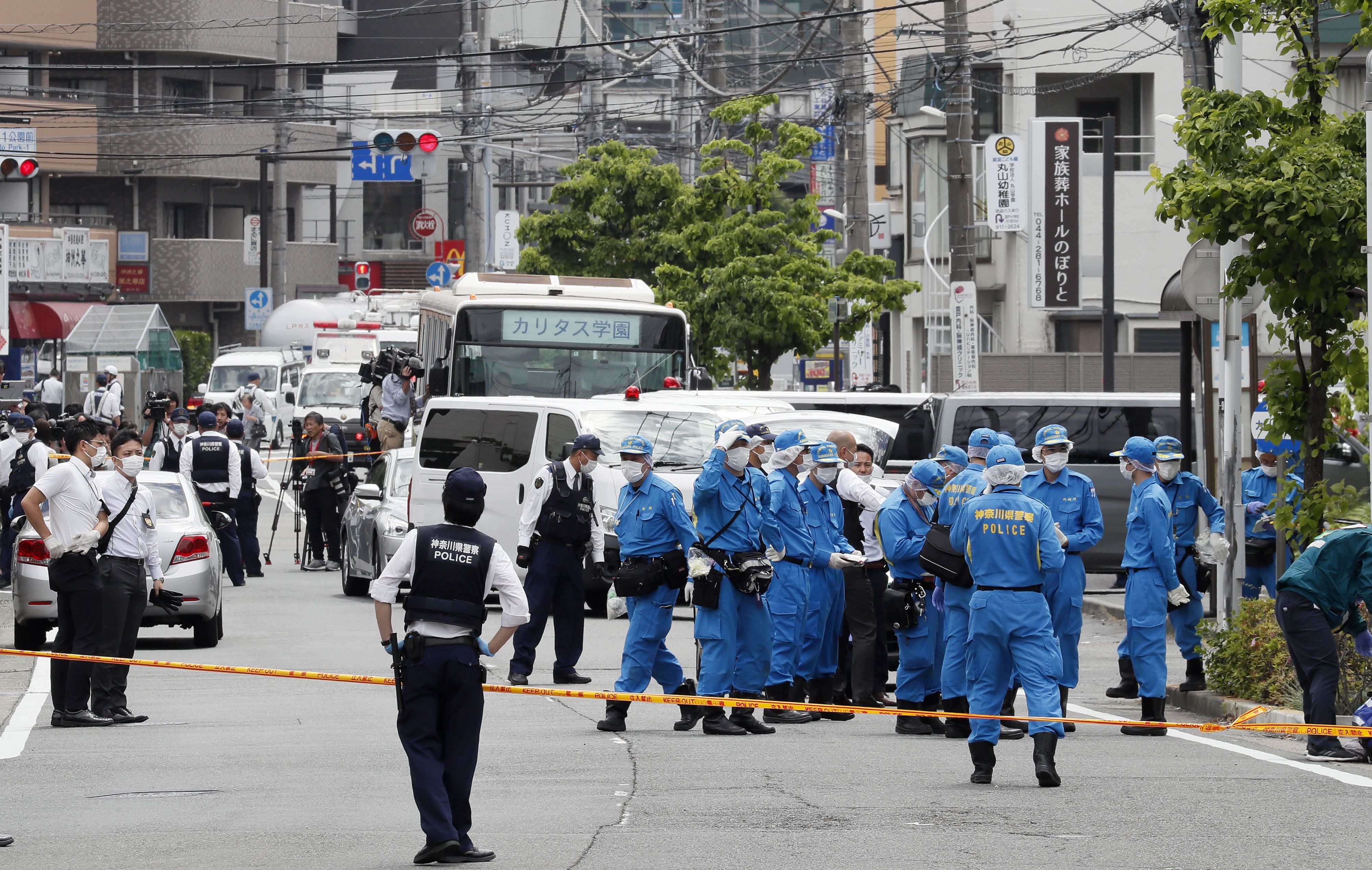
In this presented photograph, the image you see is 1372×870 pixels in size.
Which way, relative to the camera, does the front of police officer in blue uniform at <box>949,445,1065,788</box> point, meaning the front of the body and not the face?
away from the camera

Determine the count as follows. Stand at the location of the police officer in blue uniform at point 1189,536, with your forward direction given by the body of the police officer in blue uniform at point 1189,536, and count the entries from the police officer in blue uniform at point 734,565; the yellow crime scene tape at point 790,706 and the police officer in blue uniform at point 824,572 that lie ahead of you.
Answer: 3

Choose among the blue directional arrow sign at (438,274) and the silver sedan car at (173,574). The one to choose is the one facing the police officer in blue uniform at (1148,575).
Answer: the blue directional arrow sign

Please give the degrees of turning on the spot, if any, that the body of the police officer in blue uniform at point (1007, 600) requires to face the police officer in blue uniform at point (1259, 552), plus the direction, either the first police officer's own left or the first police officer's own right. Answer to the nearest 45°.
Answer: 0° — they already face them

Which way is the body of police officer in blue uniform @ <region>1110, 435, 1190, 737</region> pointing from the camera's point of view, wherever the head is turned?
to the viewer's left

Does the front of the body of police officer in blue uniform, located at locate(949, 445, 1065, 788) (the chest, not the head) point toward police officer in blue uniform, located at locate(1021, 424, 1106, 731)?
yes

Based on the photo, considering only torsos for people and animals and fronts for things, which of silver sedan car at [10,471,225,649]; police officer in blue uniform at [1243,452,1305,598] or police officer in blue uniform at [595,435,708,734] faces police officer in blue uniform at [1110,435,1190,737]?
police officer in blue uniform at [1243,452,1305,598]

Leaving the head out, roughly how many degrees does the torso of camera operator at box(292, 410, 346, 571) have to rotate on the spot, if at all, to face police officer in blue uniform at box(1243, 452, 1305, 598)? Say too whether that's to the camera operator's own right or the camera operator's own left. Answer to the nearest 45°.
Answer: approximately 90° to the camera operator's own left

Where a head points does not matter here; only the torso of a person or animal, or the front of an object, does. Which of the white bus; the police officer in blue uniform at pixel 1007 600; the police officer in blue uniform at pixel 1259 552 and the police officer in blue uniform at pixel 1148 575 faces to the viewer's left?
the police officer in blue uniform at pixel 1148 575

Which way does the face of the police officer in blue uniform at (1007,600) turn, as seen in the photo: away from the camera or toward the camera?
away from the camera
